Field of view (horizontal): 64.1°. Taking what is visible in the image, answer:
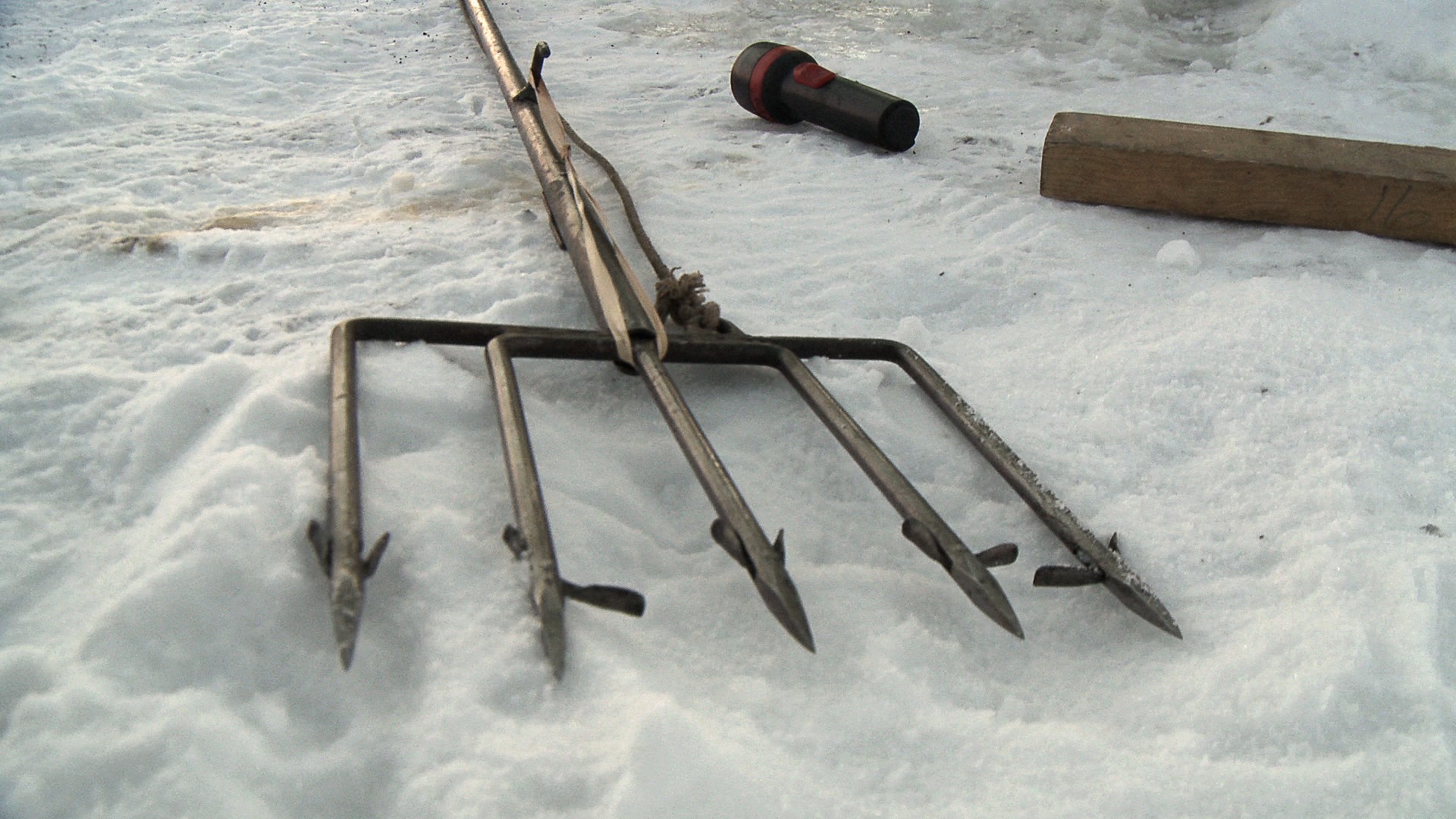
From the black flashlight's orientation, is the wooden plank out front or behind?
behind

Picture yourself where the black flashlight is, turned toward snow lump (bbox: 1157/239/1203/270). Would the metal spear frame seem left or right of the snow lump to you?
right

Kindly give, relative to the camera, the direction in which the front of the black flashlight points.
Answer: facing away from the viewer and to the left of the viewer

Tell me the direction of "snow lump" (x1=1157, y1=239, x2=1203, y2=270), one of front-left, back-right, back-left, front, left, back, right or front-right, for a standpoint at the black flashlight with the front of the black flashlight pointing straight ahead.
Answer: back

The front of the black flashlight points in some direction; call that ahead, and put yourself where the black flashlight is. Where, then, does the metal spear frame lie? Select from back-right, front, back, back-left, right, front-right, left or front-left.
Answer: back-left
